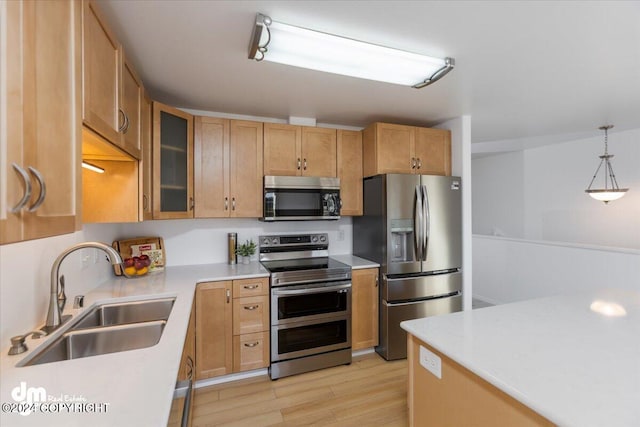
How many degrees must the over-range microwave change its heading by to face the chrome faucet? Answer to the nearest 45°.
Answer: approximately 45° to its right

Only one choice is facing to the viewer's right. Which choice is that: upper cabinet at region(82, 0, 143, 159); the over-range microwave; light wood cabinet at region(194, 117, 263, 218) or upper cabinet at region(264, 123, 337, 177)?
upper cabinet at region(82, 0, 143, 159)

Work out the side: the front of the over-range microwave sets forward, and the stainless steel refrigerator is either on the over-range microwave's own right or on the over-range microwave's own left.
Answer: on the over-range microwave's own left

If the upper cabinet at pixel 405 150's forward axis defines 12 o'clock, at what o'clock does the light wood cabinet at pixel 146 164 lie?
The light wood cabinet is roughly at 3 o'clock from the upper cabinet.

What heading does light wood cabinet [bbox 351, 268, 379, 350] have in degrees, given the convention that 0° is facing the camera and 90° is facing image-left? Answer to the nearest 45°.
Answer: approximately 315°

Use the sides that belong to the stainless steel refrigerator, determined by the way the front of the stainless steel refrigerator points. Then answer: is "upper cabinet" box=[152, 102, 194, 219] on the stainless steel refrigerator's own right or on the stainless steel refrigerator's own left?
on the stainless steel refrigerator's own right

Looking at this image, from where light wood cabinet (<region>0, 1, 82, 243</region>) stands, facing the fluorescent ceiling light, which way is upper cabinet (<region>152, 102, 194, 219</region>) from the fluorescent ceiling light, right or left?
left

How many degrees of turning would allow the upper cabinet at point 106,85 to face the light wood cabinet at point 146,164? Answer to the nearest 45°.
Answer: approximately 90° to its left

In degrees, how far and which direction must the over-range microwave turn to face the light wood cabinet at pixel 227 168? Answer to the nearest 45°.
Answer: approximately 90° to its right

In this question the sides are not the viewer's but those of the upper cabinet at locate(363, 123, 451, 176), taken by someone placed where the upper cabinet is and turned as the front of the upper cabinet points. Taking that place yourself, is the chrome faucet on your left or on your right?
on your right
